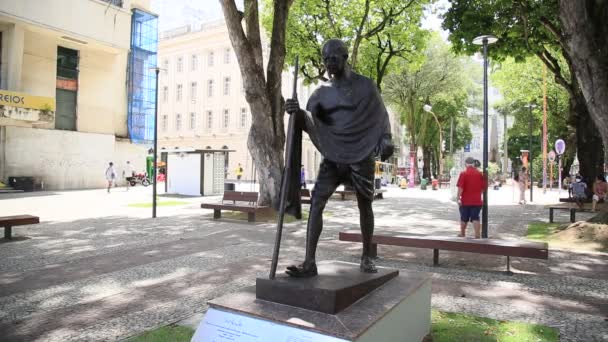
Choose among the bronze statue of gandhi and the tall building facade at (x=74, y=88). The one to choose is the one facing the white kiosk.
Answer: the tall building facade

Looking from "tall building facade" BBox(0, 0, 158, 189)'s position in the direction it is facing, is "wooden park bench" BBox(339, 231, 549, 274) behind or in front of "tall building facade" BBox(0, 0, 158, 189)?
in front

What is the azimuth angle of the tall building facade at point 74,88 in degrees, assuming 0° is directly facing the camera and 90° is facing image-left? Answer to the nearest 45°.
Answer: approximately 315°

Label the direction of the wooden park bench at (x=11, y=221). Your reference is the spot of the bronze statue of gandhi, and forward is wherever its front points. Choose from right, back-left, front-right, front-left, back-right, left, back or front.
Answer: right

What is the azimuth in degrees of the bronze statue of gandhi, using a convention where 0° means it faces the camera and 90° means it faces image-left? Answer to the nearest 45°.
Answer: approximately 45°

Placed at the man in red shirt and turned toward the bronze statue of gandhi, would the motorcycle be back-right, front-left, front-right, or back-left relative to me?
back-right

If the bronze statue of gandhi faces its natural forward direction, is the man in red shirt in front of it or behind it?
behind

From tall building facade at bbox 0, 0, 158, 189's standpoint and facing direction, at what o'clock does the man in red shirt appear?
The man in red shirt is roughly at 1 o'clock from the tall building facade.

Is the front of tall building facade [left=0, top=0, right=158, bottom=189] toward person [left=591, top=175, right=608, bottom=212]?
yes

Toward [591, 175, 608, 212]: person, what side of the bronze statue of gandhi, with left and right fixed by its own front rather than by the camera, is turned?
back

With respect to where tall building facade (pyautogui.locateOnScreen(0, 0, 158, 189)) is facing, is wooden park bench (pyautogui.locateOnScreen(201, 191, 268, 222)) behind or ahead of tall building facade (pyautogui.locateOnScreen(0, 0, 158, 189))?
ahead

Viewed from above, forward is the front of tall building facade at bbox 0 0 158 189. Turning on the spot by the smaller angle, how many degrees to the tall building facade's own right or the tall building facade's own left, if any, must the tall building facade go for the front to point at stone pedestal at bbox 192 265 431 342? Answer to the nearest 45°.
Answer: approximately 45° to the tall building facade's own right

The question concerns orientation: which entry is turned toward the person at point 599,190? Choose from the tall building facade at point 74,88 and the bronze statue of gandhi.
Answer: the tall building facade

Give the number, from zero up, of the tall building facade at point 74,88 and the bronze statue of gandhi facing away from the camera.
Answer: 0

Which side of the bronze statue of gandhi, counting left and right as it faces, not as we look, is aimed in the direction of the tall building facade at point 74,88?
right
